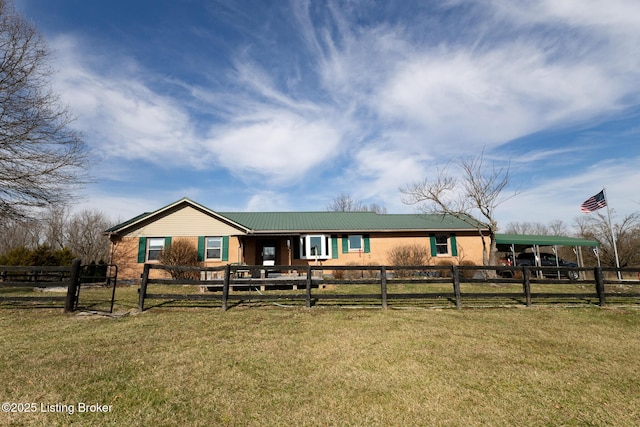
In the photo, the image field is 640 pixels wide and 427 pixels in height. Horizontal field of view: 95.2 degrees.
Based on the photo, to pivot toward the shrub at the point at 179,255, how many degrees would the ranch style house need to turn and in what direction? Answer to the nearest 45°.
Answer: approximately 90° to its right

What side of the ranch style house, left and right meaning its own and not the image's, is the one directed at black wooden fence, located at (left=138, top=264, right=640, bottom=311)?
front

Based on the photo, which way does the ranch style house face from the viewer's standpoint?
toward the camera

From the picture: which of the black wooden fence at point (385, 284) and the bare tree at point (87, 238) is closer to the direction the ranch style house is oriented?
the black wooden fence

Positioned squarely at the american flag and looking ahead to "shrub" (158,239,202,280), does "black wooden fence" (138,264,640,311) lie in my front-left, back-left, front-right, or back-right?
front-left

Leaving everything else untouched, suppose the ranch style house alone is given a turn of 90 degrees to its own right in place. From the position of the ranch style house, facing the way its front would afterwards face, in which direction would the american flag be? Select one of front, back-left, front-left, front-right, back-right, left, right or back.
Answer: back

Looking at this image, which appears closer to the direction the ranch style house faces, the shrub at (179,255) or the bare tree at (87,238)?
the shrub

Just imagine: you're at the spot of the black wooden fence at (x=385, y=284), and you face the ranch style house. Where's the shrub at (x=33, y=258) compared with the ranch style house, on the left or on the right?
left

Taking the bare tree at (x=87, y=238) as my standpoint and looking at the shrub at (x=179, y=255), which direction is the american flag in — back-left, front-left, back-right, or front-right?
front-left

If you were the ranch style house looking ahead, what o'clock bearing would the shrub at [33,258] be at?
The shrub is roughly at 3 o'clock from the ranch style house.

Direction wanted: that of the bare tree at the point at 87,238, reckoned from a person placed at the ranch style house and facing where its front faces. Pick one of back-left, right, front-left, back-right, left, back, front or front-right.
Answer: back-right
